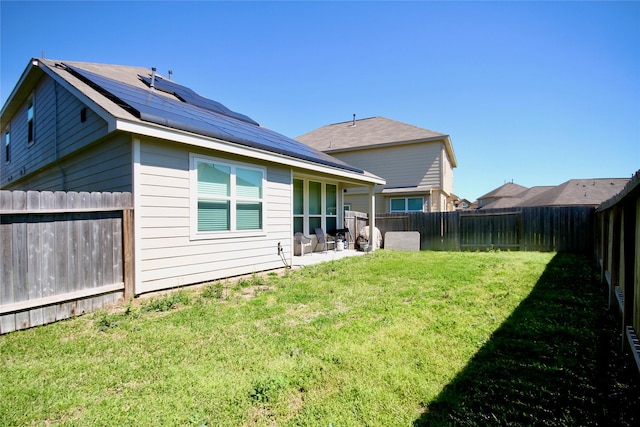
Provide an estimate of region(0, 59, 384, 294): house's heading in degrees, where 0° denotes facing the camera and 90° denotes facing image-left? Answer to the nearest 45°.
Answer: approximately 135°

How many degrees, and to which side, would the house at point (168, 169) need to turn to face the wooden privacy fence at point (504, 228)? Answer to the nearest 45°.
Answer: approximately 135° to its right

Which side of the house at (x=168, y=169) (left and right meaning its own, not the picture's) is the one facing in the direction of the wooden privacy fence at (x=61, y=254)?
left

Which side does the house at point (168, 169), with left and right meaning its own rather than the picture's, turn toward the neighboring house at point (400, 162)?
right
